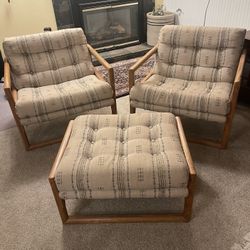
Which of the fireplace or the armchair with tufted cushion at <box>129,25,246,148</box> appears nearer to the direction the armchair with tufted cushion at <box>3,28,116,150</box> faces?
the armchair with tufted cushion

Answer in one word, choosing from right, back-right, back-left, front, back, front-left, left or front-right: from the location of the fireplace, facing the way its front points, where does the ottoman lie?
front-right

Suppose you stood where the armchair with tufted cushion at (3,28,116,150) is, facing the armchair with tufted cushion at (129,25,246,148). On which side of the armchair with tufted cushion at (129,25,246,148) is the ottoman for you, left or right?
right

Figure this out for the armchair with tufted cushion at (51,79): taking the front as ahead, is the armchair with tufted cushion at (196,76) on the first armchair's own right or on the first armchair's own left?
on the first armchair's own left

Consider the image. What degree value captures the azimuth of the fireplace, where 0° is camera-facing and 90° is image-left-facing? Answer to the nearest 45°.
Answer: approximately 315°

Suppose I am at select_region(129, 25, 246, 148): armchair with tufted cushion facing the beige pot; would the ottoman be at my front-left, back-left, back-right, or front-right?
back-left

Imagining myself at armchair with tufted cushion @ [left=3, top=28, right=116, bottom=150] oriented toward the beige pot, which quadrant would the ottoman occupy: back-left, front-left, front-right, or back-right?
back-right

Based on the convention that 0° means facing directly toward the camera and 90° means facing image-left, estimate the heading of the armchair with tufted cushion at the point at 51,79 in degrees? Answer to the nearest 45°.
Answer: approximately 0°

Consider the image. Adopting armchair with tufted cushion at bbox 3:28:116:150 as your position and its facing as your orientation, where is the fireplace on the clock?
The fireplace is roughly at 7 o'clock from the armchair with tufted cushion.
